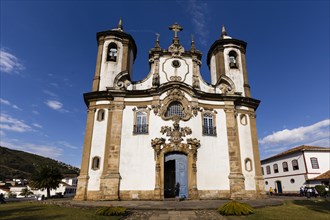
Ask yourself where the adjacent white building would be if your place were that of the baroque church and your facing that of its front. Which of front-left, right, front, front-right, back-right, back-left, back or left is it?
back-left

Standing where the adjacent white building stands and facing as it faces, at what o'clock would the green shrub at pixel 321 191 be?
The green shrub is roughly at 10 o'clock from the adjacent white building.

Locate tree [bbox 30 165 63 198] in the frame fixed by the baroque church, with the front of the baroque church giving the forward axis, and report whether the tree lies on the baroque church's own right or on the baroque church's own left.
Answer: on the baroque church's own right

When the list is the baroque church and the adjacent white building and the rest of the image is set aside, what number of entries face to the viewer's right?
0

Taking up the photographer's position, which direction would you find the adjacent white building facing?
facing the viewer and to the left of the viewer

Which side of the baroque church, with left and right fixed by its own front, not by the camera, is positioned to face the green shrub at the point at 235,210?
front

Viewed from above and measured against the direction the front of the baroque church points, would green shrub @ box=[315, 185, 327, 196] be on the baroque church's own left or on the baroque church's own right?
on the baroque church's own left

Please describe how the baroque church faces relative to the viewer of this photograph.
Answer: facing the viewer
